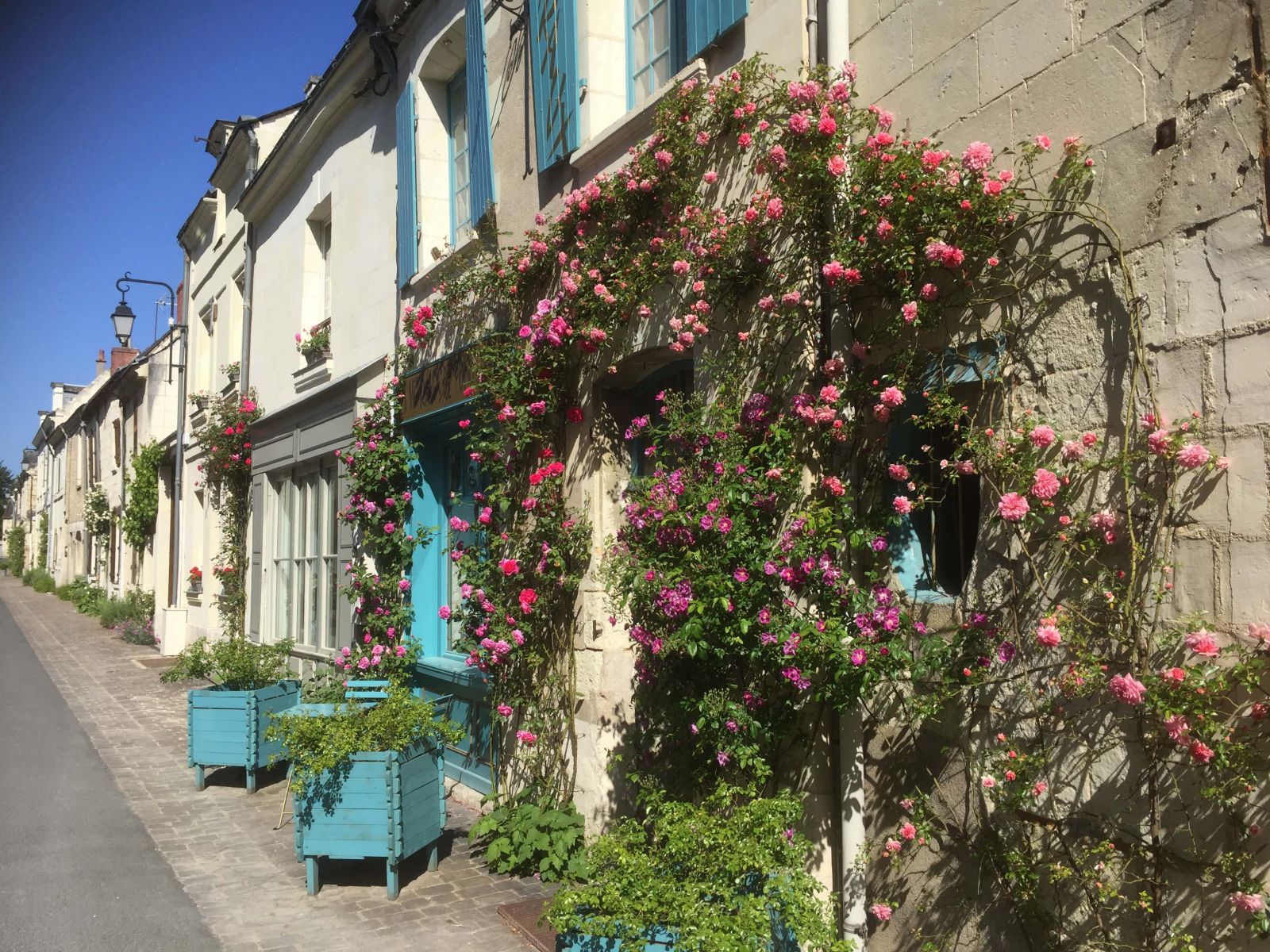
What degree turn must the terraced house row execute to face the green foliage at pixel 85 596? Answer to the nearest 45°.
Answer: approximately 90° to its right

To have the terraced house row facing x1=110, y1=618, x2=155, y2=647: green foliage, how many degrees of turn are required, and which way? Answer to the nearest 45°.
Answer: approximately 90° to its right

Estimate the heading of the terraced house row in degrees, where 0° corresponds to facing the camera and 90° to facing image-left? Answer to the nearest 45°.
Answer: approximately 45°
